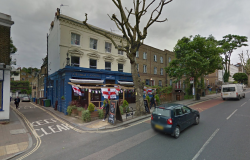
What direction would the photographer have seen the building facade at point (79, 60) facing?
facing the viewer and to the right of the viewer

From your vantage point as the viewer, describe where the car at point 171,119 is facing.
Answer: facing away from the viewer and to the right of the viewer

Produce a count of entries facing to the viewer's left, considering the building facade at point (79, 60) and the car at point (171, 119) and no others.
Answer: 0

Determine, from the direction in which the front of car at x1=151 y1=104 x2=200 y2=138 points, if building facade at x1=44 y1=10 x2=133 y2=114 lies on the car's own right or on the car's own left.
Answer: on the car's own left
